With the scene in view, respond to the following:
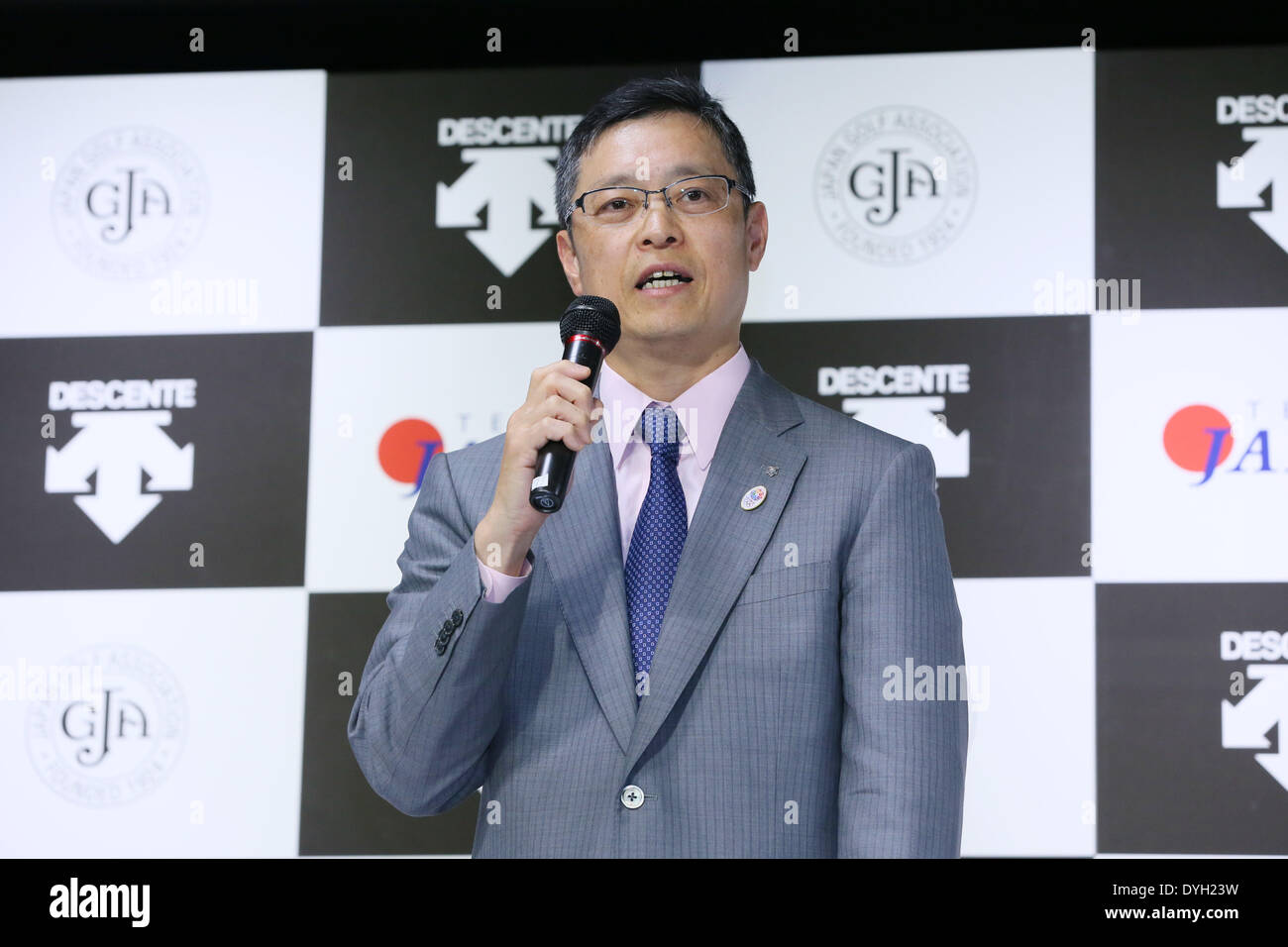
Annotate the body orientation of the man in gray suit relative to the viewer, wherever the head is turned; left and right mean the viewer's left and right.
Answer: facing the viewer

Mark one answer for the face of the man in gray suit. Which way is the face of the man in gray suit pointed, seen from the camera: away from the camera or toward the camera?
toward the camera
